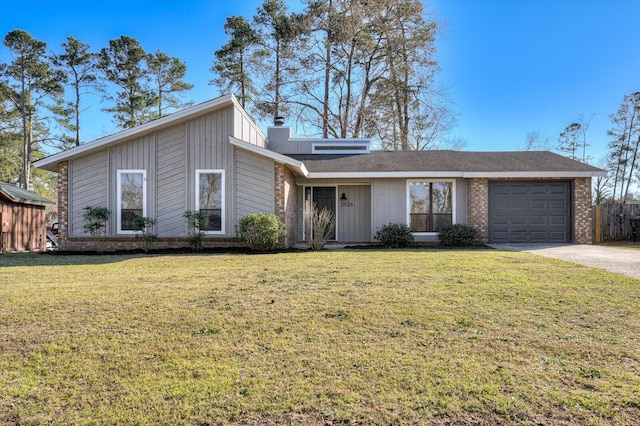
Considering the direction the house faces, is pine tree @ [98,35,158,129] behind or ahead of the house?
behind

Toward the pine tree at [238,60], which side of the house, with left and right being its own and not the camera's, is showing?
back

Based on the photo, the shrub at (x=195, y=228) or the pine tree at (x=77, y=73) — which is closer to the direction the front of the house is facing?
the shrub

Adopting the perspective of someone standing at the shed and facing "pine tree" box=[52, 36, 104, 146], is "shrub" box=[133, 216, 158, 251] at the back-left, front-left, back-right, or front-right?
back-right

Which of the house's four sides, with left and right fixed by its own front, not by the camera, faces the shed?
right

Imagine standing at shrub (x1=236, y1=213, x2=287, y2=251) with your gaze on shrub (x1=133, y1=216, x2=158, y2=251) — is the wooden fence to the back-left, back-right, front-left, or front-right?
back-right

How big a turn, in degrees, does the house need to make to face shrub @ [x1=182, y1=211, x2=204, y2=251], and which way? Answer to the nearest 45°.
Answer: approximately 45° to its right

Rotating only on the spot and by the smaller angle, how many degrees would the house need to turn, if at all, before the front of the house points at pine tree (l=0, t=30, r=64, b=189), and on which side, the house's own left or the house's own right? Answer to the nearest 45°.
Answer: approximately 135° to the house's own right

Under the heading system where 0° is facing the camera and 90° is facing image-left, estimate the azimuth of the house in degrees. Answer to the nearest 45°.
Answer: approximately 0°
